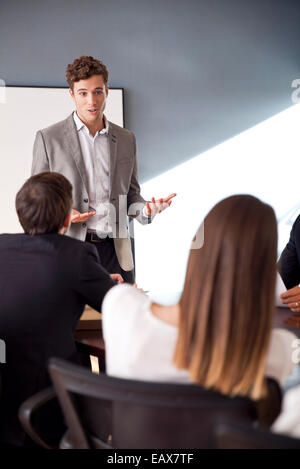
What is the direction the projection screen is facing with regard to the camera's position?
facing the viewer

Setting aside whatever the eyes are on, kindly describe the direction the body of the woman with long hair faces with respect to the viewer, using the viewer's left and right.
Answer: facing away from the viewer

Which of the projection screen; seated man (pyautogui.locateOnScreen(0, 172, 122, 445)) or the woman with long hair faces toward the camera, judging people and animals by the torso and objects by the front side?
the projection screen

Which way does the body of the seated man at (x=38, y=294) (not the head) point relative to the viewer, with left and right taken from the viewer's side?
facing away from the viewer and to the right of the viewer

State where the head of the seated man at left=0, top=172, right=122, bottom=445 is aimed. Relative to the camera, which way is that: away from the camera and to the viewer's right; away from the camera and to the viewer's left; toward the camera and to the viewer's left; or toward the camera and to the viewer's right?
away from the camera and to the viewer's right

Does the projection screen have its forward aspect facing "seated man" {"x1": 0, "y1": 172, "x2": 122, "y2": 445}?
yes

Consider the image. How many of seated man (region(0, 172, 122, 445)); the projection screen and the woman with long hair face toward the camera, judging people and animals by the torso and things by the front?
1

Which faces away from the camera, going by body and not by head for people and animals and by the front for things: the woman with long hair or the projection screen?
the woman with long hair

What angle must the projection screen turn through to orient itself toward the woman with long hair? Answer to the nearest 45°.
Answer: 0° — it already faces them

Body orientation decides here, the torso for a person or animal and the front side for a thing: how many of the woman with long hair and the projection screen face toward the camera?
1

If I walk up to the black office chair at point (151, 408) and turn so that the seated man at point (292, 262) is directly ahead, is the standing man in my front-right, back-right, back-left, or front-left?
front-left

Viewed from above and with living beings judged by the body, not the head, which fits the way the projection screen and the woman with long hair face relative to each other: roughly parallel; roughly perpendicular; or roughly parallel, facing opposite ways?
roughly parallel, facing opposite ways

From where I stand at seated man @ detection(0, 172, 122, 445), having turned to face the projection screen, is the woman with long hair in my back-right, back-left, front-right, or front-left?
back-right

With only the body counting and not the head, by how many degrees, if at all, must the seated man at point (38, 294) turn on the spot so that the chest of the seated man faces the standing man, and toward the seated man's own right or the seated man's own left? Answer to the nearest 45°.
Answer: approximately 45° to the seated man's own left

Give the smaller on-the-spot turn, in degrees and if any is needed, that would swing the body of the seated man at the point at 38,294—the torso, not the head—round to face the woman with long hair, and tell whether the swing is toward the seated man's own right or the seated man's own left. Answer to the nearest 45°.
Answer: approximately 90° to the seated man's own right

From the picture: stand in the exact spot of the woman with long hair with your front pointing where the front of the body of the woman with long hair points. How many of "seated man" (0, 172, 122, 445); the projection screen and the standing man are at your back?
0

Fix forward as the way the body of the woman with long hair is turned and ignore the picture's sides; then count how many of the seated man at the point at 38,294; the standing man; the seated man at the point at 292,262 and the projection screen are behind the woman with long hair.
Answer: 0

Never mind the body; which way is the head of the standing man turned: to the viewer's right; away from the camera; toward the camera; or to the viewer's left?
toward the camera

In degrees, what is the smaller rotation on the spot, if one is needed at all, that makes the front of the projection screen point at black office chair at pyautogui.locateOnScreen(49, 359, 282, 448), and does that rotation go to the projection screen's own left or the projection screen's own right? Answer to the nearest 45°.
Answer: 0° — it already faces it
